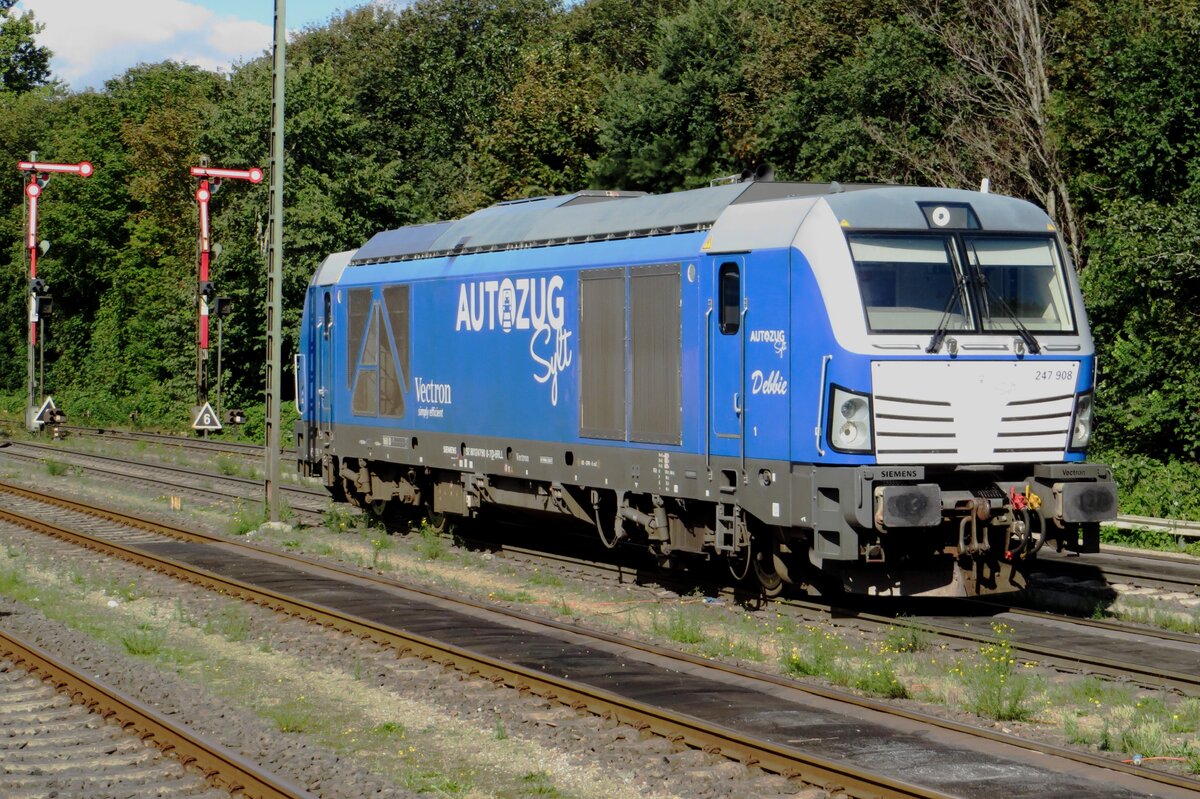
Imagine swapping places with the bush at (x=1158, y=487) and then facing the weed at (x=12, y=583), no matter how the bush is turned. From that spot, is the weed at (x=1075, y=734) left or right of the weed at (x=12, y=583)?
left

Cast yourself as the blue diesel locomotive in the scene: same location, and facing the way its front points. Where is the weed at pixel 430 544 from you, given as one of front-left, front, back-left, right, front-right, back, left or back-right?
back

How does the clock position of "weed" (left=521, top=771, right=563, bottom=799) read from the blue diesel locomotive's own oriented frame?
The weed is roughly at 2 o'clock from the blue diesel locomotive.

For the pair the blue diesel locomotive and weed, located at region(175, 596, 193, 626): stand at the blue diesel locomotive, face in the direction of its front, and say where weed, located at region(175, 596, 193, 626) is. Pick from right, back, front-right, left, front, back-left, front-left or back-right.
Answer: back-right

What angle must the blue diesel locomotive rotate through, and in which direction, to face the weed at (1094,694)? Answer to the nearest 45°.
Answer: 0° — it already faces it

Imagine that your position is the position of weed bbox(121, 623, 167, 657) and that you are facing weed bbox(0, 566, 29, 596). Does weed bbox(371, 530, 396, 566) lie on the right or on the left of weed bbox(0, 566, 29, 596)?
right

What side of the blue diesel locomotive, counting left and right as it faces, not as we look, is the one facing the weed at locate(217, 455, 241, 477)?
back

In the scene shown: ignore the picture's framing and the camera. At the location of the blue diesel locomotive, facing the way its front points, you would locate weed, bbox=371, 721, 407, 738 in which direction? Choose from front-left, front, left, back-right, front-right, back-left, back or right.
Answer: right

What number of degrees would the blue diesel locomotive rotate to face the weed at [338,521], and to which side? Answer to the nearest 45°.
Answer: approximately 180°

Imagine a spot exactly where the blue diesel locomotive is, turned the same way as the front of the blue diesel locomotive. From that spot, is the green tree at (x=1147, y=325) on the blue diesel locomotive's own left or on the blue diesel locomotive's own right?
on the blue diesel locomotive's own left

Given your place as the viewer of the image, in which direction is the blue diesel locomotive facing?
facing the viewer and to the right of the viewer

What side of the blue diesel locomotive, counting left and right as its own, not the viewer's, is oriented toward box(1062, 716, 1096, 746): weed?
front
